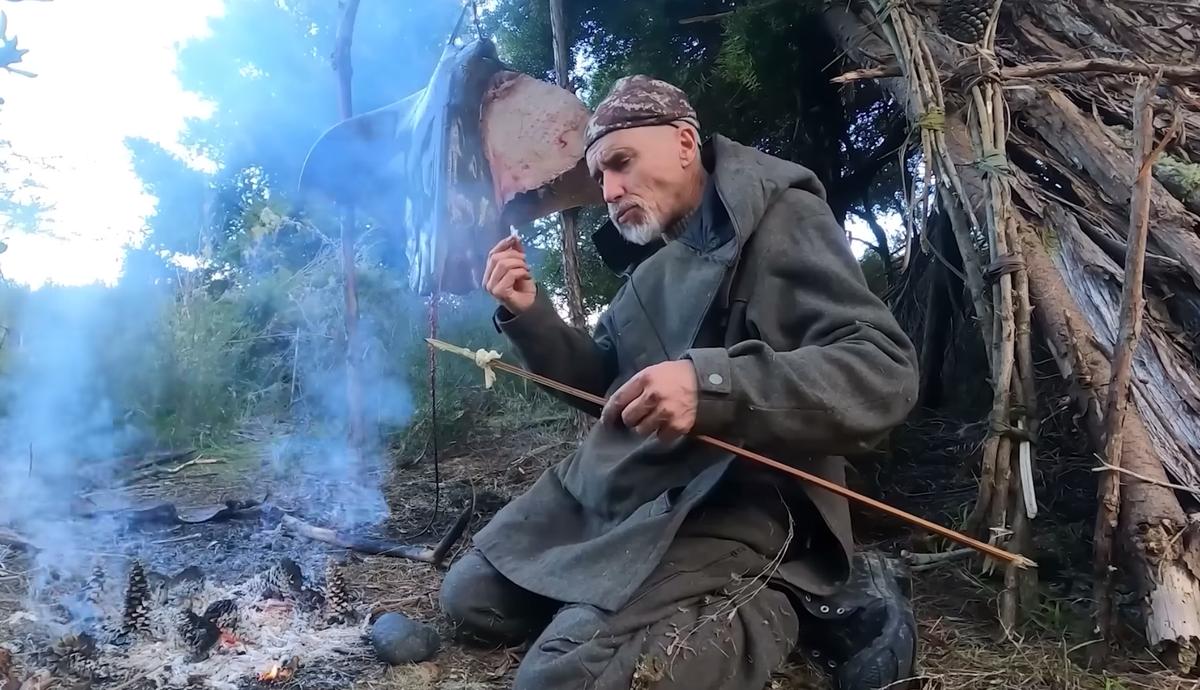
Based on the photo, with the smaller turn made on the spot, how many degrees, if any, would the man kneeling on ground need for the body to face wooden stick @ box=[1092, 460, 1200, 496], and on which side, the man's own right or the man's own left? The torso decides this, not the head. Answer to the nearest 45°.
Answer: approximately 135° to the man's own left

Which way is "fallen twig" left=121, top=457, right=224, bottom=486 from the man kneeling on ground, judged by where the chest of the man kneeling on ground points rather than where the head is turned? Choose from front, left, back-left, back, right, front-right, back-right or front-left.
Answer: right

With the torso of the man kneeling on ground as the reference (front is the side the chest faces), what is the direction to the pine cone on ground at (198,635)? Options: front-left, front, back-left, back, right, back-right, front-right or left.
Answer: front-right

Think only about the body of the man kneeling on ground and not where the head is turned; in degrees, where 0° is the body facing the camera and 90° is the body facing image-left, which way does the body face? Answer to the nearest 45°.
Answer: approximately 45°

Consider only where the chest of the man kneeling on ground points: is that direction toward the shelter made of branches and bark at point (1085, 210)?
no

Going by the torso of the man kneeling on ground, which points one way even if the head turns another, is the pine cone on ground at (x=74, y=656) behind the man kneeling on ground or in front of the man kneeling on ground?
in front

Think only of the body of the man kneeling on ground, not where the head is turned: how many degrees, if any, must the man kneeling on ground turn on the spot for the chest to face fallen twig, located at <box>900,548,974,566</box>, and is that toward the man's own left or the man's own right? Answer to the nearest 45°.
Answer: approximately 180°

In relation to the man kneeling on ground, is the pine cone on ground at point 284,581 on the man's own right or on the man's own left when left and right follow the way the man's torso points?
on the man's own right

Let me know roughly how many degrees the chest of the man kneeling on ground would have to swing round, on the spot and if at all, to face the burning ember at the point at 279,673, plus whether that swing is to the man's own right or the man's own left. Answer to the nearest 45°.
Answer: approximately 45° to the man's own right

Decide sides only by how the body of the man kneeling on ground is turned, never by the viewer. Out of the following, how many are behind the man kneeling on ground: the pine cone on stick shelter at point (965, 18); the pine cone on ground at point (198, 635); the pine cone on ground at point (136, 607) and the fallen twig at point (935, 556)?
2

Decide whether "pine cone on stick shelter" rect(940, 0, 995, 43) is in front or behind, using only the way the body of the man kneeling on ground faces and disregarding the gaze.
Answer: behind

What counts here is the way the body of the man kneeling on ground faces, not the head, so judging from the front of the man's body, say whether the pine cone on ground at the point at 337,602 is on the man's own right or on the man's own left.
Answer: on the man's own right

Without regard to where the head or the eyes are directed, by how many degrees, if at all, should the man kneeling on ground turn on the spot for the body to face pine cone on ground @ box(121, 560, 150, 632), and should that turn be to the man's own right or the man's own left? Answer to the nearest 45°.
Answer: approximately 45° to the man's own right

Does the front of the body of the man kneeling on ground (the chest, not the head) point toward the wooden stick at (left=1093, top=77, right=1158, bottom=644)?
no
